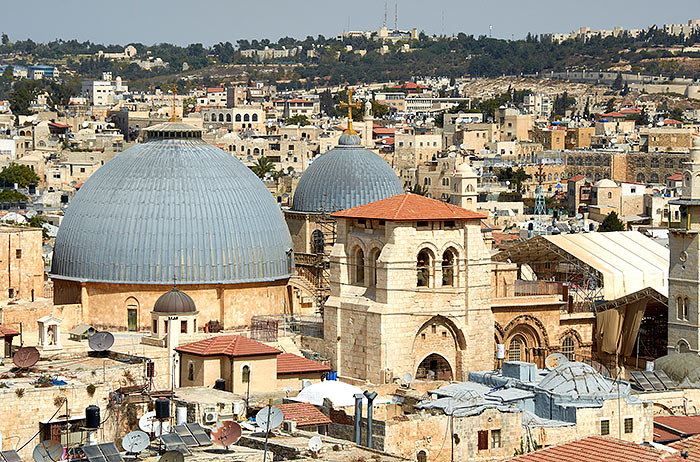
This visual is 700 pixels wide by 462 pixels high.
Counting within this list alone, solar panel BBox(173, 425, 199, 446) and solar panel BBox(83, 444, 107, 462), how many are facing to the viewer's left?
0

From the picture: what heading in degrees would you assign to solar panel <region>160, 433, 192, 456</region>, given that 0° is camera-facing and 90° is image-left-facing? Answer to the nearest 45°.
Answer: approximately 315°

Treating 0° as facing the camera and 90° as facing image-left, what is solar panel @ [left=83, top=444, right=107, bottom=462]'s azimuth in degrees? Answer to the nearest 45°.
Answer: approximately 315°

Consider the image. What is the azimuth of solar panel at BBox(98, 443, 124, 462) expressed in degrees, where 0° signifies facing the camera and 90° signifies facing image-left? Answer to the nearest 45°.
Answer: approximately 315°

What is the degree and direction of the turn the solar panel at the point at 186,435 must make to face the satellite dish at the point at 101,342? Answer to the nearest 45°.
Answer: approximately 135° to its left

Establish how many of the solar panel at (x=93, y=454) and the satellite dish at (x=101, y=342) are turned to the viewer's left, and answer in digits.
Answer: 0

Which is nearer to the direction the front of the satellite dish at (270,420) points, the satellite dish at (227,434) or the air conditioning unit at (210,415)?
the satellite dish

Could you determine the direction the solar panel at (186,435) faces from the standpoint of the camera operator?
facing the viewer and to the right of the viewer
